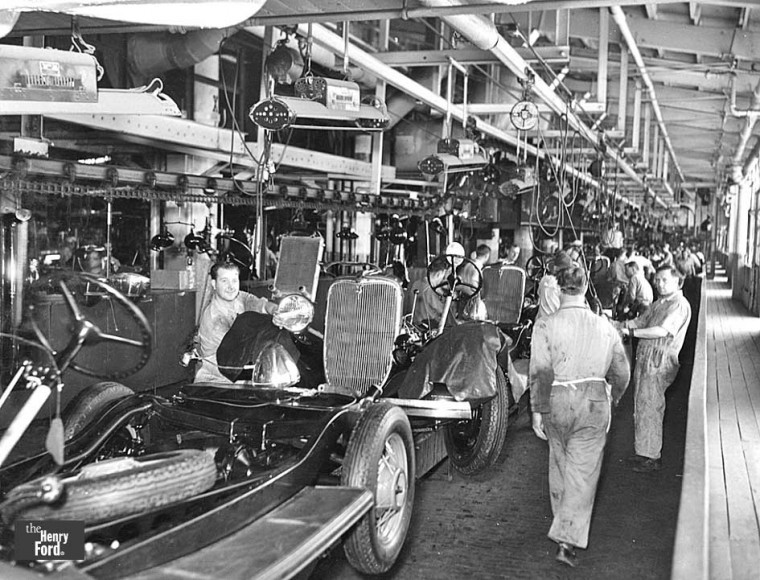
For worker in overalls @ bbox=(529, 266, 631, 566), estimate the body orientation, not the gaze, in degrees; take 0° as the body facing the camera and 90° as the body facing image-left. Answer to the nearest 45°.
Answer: approximately 180°

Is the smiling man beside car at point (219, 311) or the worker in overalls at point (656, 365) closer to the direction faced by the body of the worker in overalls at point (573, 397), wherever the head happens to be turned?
the worker in overalls

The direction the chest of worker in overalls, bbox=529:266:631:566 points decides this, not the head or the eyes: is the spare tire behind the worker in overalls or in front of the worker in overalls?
behind

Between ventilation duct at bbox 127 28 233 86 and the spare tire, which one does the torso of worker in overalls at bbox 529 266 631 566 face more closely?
the ventilation duct

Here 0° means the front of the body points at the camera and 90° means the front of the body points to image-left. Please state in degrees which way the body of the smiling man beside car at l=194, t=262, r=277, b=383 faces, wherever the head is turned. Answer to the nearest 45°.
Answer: approximately 315°

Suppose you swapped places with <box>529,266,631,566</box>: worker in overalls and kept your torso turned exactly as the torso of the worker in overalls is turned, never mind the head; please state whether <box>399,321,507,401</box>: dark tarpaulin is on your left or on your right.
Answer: on your left

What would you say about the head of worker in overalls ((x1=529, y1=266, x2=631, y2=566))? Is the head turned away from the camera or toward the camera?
away from the camera

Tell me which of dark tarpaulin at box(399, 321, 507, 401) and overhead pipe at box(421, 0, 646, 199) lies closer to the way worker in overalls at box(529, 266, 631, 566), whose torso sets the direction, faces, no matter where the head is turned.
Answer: the overhead pipe

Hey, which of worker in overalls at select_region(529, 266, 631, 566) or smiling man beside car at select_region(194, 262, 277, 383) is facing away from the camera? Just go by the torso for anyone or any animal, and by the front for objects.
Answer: the worker in overalls

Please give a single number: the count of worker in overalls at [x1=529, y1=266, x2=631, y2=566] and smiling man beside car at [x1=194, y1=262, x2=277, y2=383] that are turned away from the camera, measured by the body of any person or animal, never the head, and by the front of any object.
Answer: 1
